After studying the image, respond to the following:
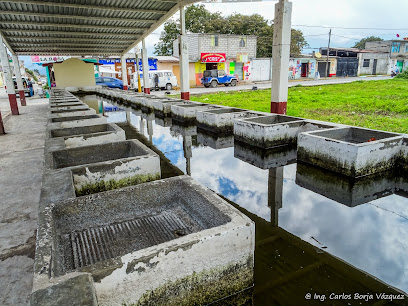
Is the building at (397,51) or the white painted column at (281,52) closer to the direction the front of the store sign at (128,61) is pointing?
the white painted column

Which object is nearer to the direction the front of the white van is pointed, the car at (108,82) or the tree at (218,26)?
the tree

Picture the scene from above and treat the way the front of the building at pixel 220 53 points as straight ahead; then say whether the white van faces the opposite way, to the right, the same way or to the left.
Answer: to the left

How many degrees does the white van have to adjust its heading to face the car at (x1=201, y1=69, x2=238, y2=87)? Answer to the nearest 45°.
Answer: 0° — it already faces it

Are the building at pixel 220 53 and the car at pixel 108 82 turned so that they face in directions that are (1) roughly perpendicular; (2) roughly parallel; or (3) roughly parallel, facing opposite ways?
roughly perpendicular

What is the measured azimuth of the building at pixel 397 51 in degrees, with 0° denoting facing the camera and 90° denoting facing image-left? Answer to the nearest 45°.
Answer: approximately 0°

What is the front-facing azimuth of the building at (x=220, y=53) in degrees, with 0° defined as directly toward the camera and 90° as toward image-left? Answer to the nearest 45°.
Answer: approximately 0°
